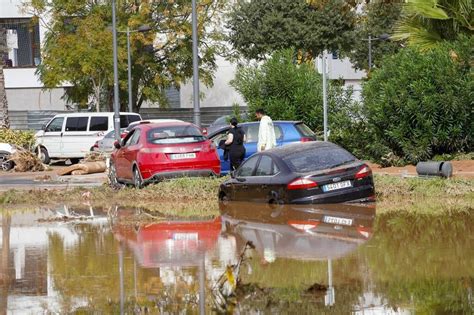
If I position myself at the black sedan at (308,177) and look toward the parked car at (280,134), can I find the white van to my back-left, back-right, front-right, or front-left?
front-left

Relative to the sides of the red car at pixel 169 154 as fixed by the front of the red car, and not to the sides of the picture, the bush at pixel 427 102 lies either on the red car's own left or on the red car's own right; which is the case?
on the red car's own right

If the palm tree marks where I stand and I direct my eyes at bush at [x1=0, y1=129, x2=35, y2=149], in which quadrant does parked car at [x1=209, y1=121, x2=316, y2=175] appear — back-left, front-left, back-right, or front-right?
front-left

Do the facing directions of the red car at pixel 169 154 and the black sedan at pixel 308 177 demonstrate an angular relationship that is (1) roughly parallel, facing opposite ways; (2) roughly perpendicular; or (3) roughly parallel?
roughly parallel

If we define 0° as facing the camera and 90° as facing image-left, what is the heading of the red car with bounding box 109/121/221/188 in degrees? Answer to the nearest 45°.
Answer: approximately 135°

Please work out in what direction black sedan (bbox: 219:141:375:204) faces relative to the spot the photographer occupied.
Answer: facing away from the viewer and to the left of the viewer

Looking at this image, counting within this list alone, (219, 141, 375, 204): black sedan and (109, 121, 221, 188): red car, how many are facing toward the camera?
0

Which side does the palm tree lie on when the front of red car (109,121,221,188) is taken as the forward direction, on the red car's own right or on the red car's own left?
on the red car's own right

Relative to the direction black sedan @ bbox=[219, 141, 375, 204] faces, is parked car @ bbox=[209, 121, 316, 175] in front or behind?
in front

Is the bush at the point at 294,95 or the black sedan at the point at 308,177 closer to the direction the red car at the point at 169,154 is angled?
the bush

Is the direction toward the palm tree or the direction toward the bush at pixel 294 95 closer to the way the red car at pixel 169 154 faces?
the bush
